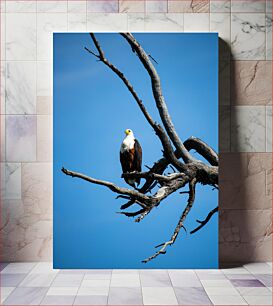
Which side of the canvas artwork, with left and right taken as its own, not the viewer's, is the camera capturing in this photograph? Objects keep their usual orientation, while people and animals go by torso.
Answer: front
